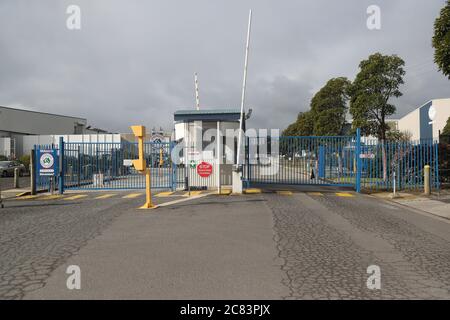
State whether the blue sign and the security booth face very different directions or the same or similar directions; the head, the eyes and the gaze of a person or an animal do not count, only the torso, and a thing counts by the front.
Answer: same or similar directions

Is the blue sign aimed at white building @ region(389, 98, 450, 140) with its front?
no

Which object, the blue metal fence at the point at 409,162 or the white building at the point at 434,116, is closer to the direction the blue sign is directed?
the blue metal fence

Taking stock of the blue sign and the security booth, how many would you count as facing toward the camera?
2

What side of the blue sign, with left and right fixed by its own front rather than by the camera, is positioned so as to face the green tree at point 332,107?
left

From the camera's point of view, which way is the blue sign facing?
toward the camera

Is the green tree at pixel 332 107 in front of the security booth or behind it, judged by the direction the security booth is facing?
behind

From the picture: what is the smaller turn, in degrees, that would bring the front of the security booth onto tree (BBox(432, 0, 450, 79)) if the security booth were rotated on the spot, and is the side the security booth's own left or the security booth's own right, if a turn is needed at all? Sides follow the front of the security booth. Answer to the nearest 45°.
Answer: approximately 90° to the security booth's own left

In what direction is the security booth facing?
toward the camera

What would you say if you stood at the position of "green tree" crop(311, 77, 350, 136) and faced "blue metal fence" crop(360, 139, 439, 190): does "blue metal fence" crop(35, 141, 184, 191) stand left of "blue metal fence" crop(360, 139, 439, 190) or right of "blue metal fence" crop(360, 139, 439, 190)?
right

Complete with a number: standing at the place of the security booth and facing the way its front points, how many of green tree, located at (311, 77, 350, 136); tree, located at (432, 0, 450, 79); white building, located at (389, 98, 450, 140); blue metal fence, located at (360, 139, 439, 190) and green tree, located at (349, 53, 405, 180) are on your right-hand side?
0

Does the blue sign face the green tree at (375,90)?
no

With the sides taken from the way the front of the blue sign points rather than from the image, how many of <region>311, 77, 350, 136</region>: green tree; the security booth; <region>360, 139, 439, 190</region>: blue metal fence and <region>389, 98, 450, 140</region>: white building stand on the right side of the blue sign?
0
